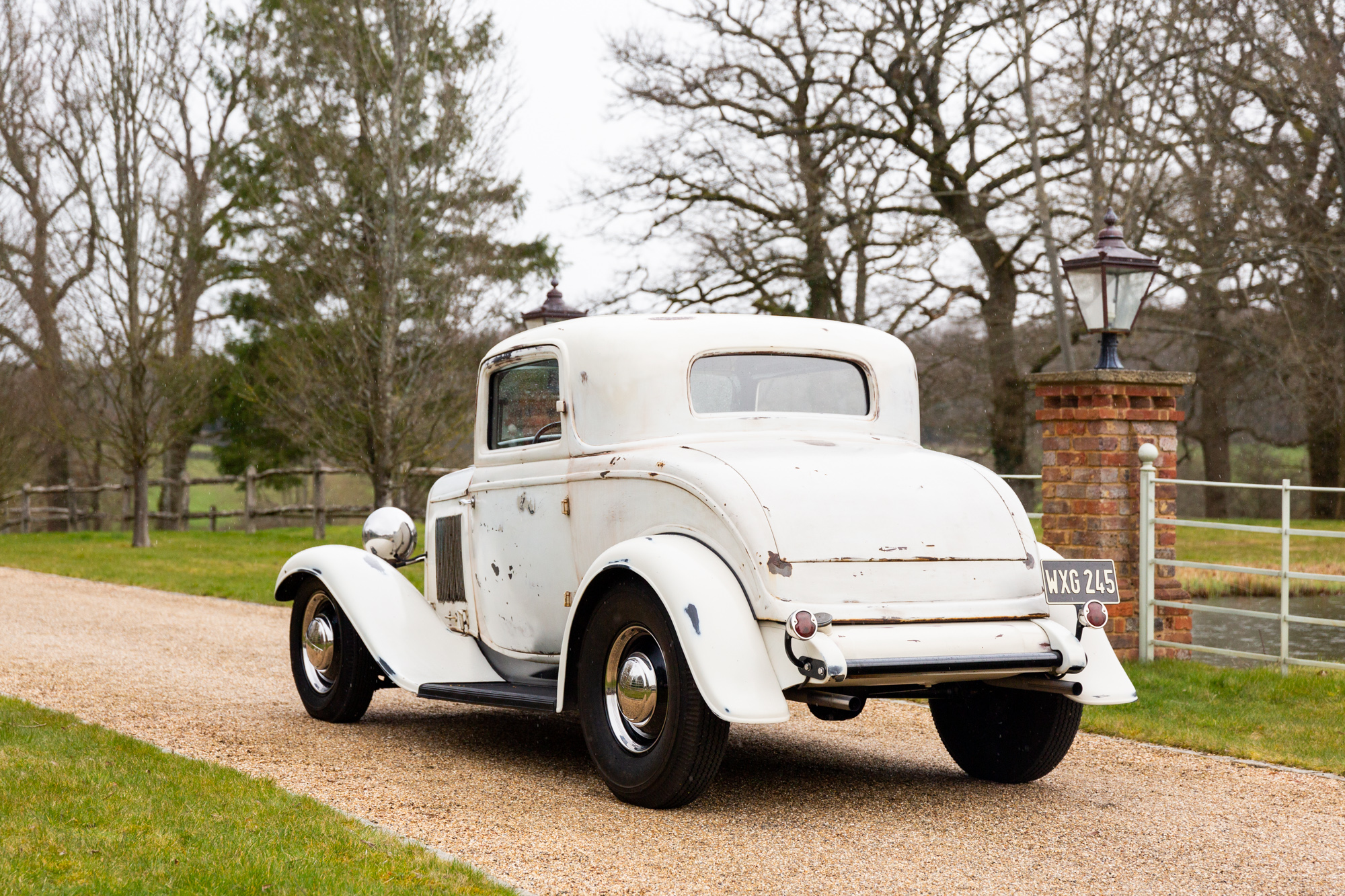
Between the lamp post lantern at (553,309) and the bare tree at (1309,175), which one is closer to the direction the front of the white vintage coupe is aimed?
the lamp post lantern

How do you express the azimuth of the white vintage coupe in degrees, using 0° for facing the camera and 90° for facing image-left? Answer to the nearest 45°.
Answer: approximately 135°

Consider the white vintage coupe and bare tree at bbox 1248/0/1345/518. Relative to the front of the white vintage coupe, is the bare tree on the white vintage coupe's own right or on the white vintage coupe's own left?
on the white vintage coupe's own right

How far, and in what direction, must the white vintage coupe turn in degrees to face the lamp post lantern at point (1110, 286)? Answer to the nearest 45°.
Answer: approximately 90° to its right

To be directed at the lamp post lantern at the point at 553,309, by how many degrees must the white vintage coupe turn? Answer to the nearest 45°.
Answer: approximately 45° to its right

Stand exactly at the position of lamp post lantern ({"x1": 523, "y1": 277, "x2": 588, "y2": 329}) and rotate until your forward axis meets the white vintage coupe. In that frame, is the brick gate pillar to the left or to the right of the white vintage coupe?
left

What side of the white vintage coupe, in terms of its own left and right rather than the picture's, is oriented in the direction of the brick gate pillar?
right
